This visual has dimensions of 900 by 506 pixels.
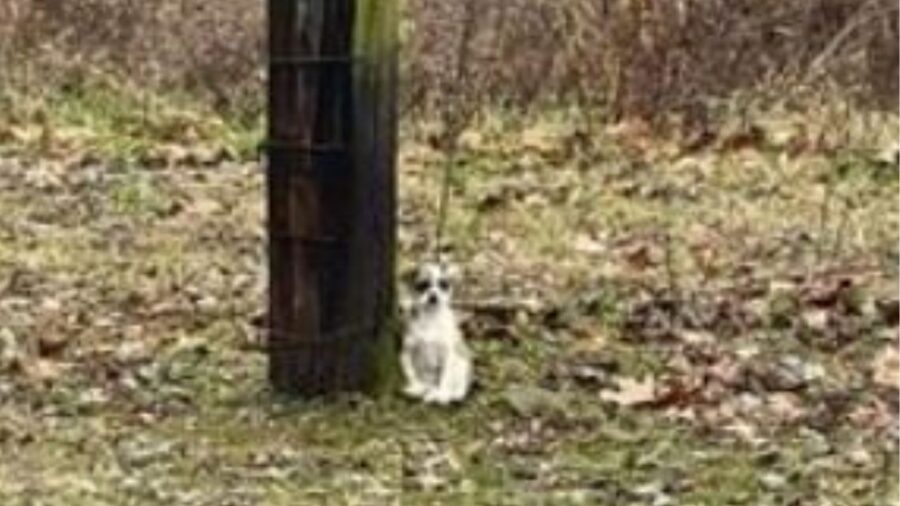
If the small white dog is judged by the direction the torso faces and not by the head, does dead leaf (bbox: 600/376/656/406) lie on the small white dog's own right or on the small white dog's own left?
on the small white dog's own left

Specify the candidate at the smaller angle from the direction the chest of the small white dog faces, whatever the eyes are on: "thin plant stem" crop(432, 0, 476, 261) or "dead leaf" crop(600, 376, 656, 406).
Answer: the dead leaf

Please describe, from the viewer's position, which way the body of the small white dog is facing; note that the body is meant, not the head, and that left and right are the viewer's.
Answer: facing the viewer

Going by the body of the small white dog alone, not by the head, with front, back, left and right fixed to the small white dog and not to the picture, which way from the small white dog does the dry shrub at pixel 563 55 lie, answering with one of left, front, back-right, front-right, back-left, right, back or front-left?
back

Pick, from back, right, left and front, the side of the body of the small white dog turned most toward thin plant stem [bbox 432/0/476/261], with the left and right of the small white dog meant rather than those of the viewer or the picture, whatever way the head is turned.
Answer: back

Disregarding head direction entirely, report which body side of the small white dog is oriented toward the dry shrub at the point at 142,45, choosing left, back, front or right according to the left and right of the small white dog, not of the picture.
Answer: back

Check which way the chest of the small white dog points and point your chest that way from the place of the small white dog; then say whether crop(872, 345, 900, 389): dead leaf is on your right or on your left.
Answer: on your left
